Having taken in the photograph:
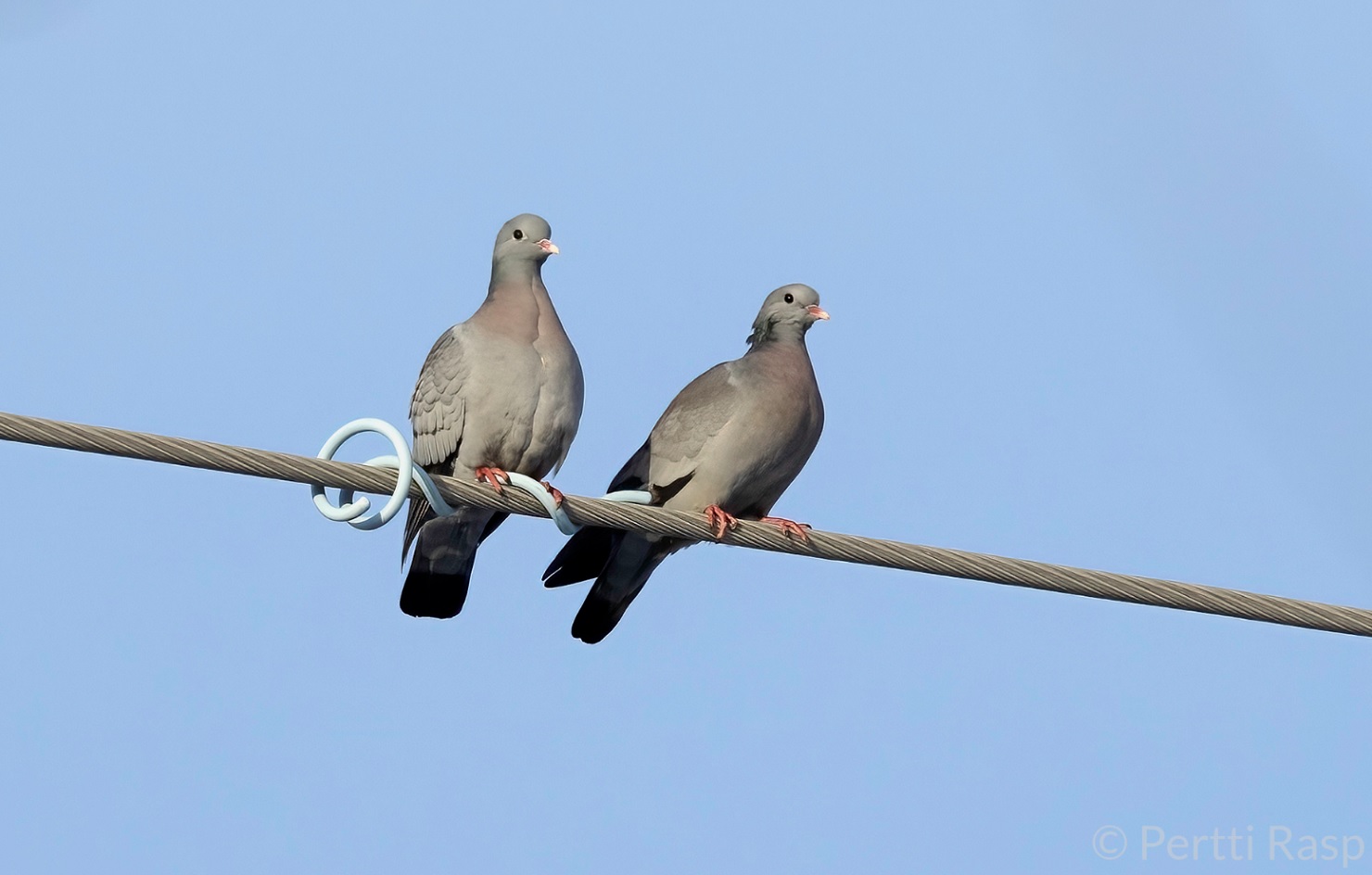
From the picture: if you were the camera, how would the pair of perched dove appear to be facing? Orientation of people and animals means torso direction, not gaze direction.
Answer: facing the viewer and to the right of the viewer
